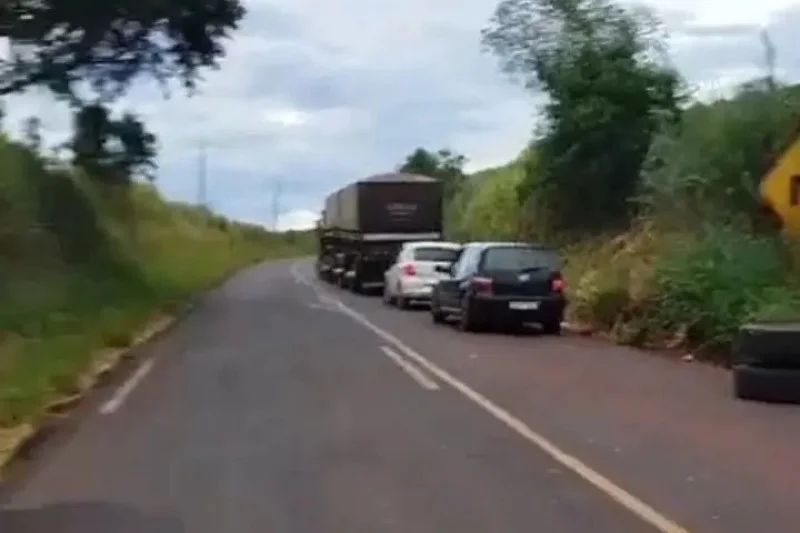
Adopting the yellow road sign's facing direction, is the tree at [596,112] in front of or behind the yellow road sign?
behind

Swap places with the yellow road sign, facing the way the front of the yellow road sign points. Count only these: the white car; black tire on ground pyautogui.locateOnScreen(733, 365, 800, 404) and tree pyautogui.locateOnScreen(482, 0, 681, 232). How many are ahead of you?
1

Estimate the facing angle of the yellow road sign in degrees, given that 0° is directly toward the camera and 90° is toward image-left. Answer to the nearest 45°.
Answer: approximately 0°

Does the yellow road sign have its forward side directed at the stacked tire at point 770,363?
yes

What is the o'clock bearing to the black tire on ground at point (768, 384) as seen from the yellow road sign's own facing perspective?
The black tire on ground is roughly at 12 o'clock from the yellow road sign.

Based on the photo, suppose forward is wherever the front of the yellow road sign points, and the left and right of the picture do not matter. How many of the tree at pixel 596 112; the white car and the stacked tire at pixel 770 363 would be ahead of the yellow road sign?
1
